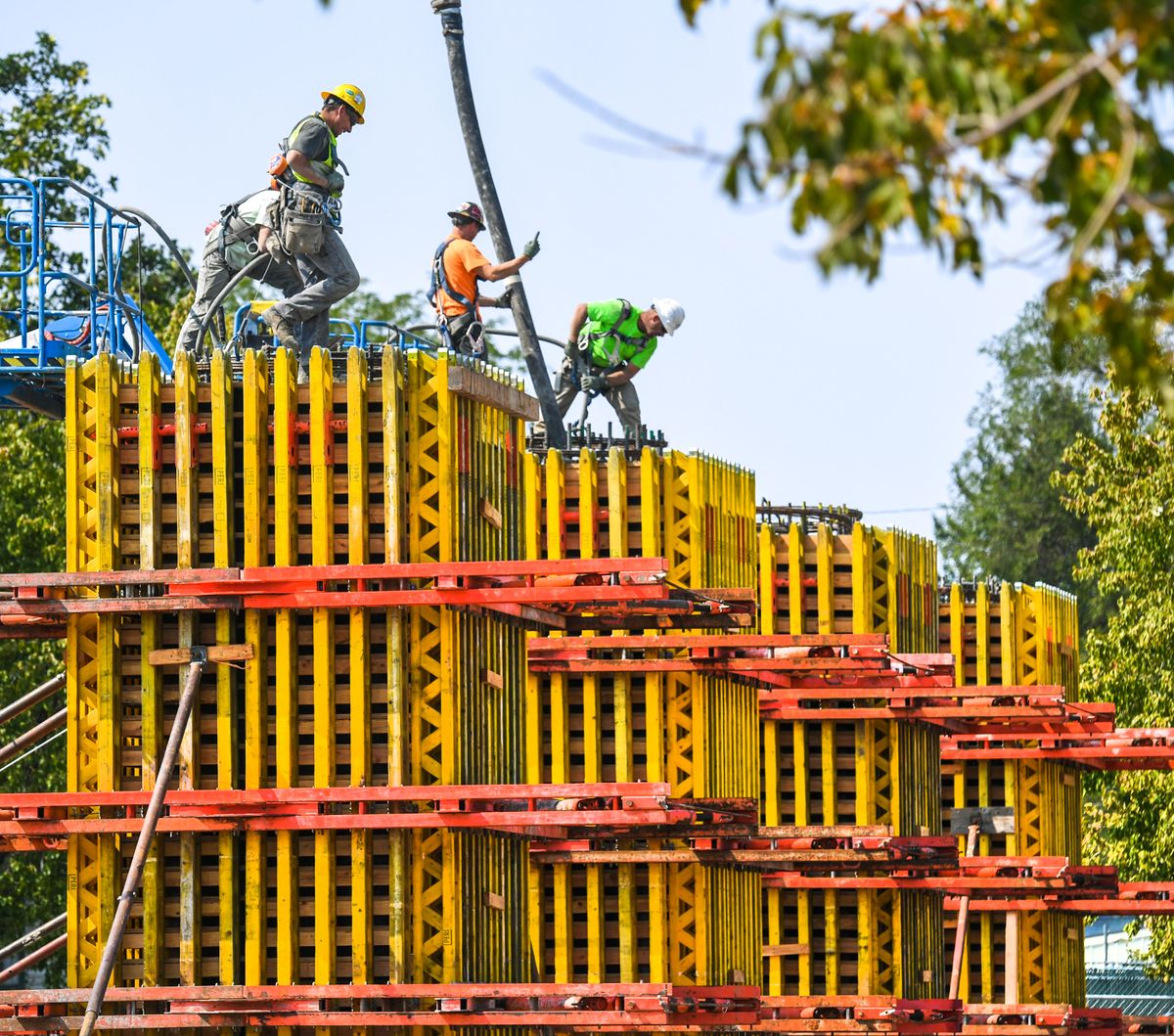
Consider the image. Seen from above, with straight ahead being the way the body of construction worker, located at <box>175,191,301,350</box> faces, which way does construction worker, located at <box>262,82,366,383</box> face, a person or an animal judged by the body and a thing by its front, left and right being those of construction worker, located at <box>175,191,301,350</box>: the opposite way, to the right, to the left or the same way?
the same way

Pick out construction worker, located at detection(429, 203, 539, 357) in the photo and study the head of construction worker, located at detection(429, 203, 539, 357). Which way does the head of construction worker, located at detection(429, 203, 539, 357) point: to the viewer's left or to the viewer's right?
to the viewer's right

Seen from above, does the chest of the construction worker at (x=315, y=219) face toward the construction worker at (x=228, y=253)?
no

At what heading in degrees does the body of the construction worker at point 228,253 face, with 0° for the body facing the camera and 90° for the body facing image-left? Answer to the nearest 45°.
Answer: approximately 270°

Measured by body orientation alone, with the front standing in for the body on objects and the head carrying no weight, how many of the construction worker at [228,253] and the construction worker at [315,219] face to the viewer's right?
2

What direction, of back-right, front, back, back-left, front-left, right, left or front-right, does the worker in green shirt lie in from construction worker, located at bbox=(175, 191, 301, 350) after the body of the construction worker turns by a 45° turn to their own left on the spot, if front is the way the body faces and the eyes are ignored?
front

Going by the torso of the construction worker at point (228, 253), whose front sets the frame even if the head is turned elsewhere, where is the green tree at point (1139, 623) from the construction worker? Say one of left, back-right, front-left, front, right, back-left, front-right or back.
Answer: front-left

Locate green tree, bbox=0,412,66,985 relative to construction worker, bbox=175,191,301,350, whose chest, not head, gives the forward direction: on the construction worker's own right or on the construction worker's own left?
on the construction worker's own left

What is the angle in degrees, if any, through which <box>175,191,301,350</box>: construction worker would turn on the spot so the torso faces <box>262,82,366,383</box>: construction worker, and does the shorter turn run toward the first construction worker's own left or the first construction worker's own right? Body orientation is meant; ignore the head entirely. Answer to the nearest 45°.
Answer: approximately 45° to the first construction worker's own right

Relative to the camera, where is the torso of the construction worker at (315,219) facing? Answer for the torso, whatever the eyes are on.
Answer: to the viewer's right

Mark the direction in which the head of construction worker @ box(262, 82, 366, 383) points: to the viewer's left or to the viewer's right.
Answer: to the viewer's right
